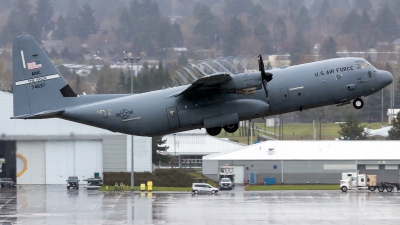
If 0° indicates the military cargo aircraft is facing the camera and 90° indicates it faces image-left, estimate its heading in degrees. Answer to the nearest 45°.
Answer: approximately 270°
